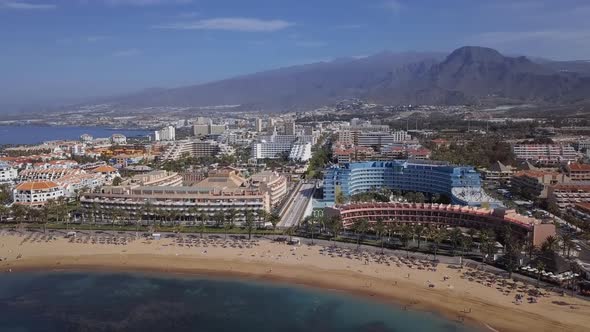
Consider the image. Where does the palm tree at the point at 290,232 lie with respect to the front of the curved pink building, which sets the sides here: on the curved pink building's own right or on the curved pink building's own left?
on the curved pink building's own right

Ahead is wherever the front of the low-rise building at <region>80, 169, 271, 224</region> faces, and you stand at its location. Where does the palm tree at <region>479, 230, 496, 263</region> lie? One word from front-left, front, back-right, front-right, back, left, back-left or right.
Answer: front-left

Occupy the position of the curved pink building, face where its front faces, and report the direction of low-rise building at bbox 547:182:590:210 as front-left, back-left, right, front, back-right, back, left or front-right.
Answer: back-left

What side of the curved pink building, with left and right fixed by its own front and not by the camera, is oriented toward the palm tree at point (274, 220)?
right

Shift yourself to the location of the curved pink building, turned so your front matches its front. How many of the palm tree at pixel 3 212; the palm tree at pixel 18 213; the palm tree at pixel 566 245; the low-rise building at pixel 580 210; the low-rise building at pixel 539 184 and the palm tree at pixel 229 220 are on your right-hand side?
3

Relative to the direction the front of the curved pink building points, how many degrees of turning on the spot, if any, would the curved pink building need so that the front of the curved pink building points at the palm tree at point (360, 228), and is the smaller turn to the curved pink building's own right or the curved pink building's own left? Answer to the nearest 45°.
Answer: approximately 45° to the curved pink building's own right

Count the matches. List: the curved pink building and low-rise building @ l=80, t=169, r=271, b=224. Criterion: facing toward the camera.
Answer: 2

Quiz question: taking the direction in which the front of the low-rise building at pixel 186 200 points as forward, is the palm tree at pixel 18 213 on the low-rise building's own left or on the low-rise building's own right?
on the low-rise building's own right

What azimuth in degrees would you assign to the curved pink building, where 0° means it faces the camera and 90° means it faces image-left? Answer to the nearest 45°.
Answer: approximately 0°

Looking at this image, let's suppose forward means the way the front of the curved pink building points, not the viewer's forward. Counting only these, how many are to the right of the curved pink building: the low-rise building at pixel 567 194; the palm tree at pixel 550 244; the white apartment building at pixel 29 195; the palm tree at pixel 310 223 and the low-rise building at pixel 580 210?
2

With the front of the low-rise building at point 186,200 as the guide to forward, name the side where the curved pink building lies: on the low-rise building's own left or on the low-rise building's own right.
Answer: on the low-rise building's own left

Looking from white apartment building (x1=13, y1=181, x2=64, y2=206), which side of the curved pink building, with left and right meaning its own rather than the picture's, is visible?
right

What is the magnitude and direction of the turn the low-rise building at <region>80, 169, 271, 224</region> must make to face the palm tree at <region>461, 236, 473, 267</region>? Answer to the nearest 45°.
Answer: approximately 45° to its left

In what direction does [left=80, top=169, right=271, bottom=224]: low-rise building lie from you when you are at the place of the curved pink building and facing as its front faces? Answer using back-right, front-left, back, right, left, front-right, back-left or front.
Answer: right
